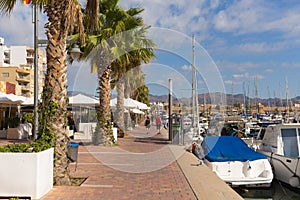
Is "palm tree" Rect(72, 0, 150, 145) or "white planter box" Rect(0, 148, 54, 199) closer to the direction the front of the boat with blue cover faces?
the palm tree

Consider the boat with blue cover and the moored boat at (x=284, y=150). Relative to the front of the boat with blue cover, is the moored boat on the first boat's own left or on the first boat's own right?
on the first boat's own right

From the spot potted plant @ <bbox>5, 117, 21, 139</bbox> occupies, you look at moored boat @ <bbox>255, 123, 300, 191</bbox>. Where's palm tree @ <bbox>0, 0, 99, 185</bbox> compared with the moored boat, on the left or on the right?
right
